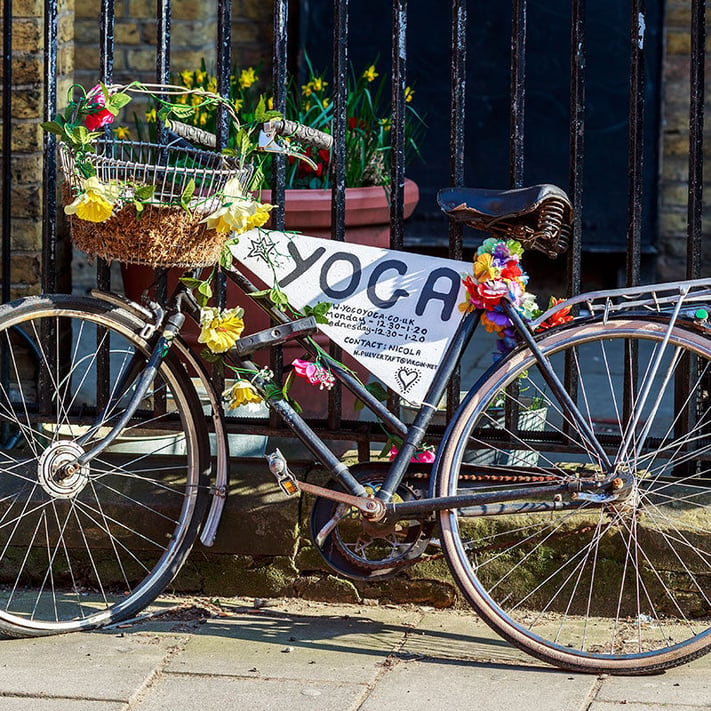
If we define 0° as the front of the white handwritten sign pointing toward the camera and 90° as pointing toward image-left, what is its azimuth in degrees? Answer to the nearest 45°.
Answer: approximately 0°

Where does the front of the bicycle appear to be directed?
to the viewer's left
